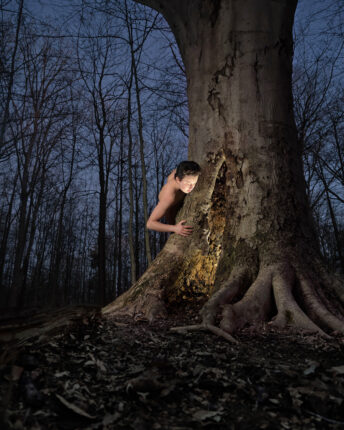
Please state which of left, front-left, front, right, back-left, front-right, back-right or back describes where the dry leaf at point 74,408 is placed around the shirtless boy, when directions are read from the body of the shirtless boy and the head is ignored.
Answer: right

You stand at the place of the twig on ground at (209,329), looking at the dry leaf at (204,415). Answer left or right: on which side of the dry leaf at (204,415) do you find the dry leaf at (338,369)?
left

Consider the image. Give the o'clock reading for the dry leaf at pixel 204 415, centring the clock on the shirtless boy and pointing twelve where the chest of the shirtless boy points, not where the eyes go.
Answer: The dry leaf is roughly at 3 o'clock from the shirtless boy.

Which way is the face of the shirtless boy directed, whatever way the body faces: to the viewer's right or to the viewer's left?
to the viewer's right
